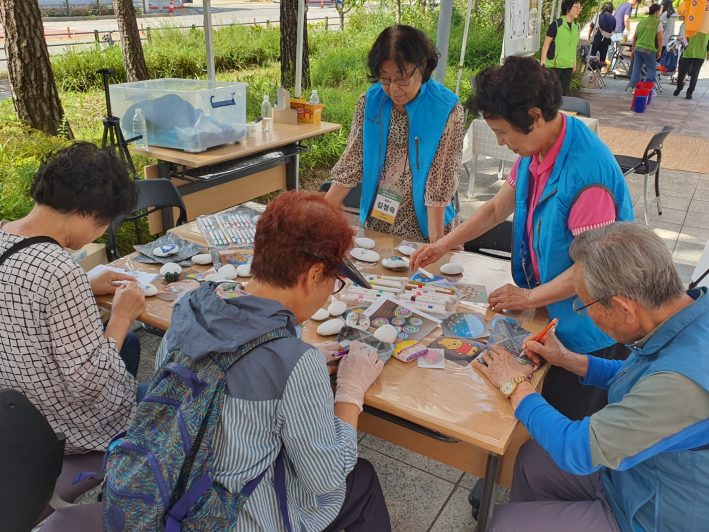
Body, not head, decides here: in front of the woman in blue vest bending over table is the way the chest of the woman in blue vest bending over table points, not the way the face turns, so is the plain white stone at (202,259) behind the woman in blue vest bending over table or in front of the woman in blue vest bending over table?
in front

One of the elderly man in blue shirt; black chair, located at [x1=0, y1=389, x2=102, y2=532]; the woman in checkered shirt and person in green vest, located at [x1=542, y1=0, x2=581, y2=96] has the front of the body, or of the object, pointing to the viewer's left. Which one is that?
the elderly man in blue shirt

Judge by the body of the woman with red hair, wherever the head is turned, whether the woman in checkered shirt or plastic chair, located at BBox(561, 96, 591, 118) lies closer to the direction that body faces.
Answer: the plastic chair

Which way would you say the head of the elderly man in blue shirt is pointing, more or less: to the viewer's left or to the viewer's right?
to the viewer's left

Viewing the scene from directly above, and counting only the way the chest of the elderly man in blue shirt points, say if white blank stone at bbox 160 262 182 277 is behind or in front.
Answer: in front

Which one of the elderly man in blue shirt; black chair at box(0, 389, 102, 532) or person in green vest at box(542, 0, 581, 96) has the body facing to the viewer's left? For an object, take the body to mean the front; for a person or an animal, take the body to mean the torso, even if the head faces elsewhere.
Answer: the elderly man in blue shirt

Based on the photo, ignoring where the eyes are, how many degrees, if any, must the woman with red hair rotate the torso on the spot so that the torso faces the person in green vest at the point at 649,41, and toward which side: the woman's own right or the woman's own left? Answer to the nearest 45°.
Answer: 0° — they already face them

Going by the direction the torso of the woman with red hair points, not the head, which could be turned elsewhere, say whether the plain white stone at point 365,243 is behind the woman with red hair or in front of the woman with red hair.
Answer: in front

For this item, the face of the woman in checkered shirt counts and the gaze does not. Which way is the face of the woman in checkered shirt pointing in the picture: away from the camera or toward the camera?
away from the camera

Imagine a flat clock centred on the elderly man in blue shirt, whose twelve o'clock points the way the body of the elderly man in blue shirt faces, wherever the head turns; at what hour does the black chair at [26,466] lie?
The black chair is roughly at 11 o'clock from the elderly man in blue shirt.

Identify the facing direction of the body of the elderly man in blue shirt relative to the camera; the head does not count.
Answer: to the viewer's left

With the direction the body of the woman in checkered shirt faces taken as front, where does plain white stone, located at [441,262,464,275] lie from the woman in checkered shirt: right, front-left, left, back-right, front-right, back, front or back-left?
front-right

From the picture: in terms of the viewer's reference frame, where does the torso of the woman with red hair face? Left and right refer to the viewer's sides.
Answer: facing away from the viewer and to the right of the viewer
